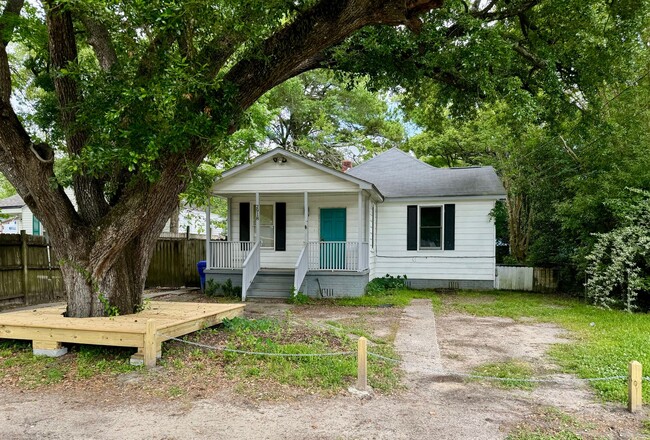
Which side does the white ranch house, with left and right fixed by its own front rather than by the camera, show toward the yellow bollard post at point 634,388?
front

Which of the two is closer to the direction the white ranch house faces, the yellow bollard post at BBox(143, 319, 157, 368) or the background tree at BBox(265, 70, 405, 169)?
the yellow bollard post

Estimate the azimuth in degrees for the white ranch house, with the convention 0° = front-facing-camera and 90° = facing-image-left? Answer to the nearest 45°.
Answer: approximately 0°

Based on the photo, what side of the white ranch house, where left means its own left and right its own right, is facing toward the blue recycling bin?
right

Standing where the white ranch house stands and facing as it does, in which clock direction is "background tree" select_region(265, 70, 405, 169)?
The background tree is roughly at 6 o'clock from the white ranch house.

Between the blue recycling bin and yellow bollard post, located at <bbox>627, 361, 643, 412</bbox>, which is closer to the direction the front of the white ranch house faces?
the yellow bollard post

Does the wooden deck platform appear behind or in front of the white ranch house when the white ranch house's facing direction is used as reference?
in front

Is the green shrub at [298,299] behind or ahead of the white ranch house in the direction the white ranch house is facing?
ahead

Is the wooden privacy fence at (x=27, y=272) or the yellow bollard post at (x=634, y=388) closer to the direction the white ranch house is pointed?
the yellow bollard post
